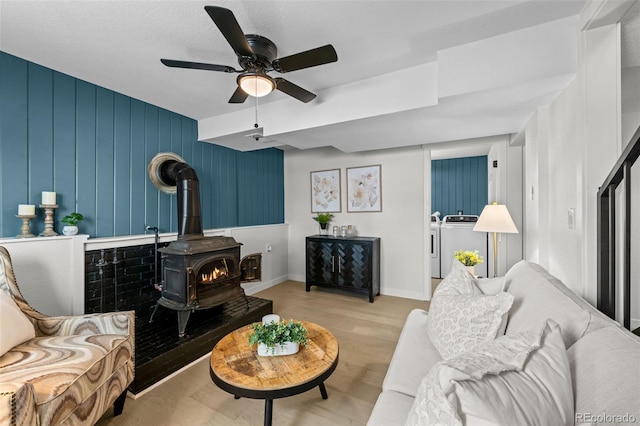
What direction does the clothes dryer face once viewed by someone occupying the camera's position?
facing the viewer

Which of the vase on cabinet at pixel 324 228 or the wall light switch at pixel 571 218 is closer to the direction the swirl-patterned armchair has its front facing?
the wall light switch

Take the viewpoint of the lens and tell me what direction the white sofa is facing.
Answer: facing to the left of the viewer

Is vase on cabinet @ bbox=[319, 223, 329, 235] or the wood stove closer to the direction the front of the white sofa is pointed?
the wood stove

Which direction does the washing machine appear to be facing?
toward the camera

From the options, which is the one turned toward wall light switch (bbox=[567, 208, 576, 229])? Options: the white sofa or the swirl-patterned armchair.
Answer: the swirl-patterned armchair

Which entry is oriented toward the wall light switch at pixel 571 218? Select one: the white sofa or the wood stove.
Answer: the wood stove

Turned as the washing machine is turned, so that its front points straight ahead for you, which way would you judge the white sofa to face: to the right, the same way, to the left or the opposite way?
to the right

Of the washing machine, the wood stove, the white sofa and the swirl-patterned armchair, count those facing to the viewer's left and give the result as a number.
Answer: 1

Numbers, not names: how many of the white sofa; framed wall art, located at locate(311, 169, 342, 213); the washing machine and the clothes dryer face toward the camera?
3

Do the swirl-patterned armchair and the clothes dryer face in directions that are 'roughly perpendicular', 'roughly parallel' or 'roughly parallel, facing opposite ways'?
roughly perpendicular

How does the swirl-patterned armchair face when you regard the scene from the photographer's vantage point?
facing the viewer and to the right of the viewer

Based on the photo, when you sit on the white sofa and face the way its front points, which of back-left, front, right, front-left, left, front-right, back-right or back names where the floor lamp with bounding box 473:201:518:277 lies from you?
right

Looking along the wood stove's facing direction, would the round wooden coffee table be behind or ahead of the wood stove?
ahead

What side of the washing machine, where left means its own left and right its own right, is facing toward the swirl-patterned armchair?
front

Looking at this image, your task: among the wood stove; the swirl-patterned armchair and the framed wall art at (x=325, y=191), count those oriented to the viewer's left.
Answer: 0

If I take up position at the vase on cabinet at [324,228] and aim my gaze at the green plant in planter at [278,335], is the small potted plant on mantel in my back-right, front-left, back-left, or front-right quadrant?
front-right

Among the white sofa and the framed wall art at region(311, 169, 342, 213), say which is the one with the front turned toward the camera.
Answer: the framed wall art

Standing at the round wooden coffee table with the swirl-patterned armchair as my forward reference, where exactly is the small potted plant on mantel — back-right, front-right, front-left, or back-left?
front-right

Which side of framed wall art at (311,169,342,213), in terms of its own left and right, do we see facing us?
front
